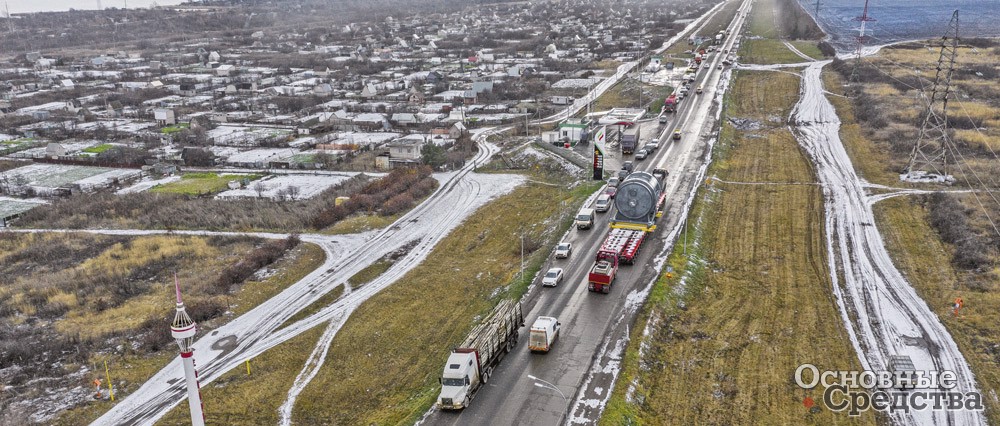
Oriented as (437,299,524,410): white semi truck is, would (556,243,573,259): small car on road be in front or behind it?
behind

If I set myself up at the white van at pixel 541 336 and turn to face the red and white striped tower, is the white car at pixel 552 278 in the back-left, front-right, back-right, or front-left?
back-right

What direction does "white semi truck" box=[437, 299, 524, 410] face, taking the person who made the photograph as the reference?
facing the viewer and to the left of the viewer

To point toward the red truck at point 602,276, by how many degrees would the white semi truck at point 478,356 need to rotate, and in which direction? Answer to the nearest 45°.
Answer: approximately 180°

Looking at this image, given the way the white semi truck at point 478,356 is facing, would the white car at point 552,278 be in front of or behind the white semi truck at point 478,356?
behind

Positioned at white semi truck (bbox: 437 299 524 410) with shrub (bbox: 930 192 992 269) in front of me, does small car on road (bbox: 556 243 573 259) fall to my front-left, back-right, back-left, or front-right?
front-left

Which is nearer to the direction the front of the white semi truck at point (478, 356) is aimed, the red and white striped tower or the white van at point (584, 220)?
the red and white striped tower

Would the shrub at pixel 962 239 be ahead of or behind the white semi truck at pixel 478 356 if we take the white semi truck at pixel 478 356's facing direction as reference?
behind

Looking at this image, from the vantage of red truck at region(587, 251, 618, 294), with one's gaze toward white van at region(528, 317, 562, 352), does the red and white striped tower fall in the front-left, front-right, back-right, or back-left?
front-right

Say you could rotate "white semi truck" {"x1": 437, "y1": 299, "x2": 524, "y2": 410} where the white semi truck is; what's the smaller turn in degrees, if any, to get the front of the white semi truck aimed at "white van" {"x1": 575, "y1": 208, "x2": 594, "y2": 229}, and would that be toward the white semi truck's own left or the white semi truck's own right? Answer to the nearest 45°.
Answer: approximately 135° to the white semi truck's own right
